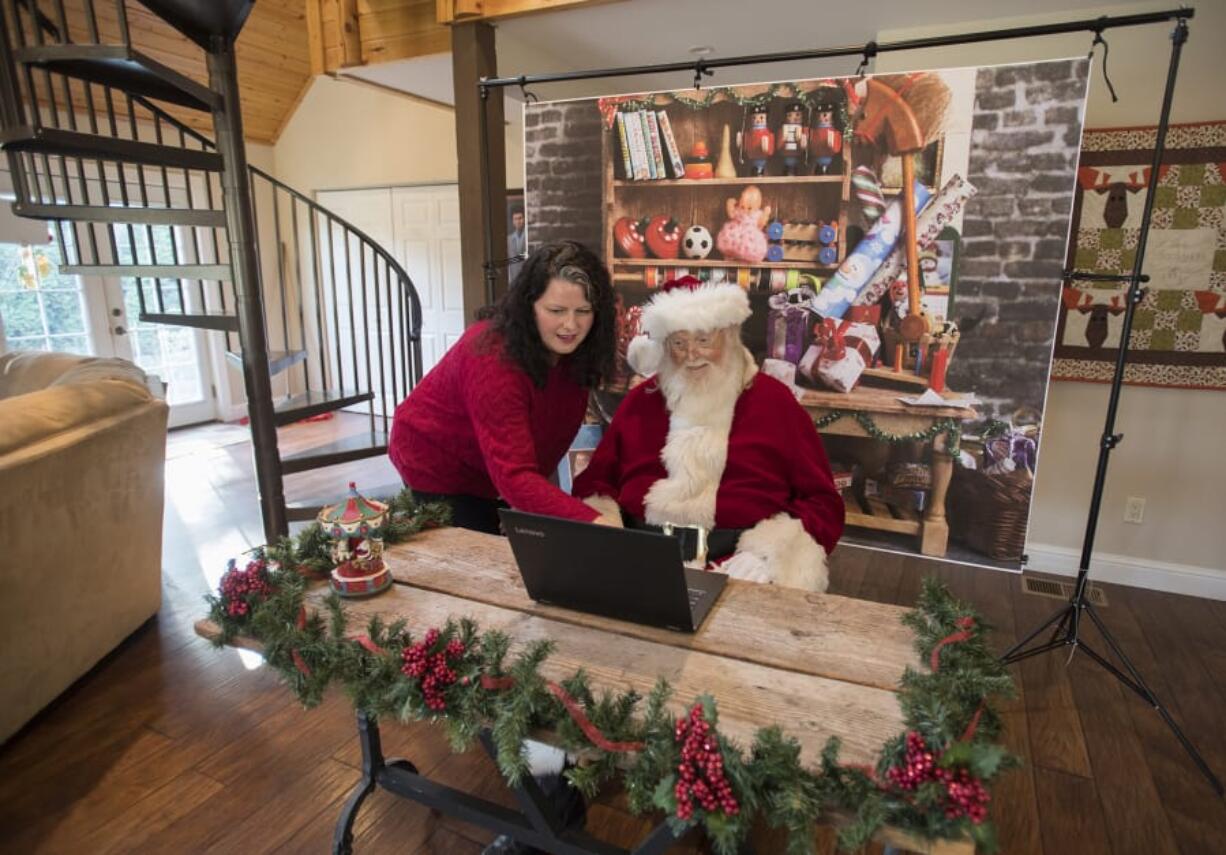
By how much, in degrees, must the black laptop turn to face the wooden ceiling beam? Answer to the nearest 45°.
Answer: approximately 45° to its left

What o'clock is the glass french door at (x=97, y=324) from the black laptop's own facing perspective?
The glass french door is roughly at 9 o'clock from the black laptop.

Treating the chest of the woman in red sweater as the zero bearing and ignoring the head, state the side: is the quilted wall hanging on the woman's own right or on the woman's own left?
on the woman's own left

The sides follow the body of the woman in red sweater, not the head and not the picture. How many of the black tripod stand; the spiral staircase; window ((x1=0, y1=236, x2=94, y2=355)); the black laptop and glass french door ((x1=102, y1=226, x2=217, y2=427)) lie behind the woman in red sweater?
3

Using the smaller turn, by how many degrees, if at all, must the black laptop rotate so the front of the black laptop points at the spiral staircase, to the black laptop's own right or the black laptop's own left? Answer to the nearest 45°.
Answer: approximately 90° to the black laptop's own left

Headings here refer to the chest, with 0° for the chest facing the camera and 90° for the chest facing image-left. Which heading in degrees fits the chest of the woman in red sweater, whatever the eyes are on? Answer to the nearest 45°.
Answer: approximately 315°

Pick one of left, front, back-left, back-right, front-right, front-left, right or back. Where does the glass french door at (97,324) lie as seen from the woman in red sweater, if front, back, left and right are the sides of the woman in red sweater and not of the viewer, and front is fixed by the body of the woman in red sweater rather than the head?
back

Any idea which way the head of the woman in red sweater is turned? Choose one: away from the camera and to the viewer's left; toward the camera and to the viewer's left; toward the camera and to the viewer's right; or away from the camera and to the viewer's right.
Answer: toward the camera and to the viewer's right
